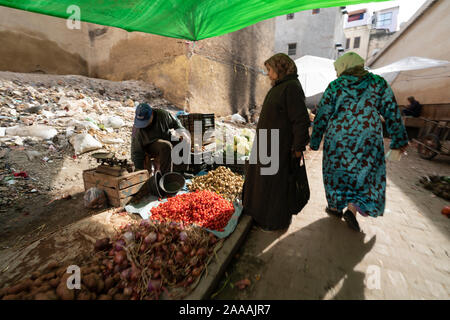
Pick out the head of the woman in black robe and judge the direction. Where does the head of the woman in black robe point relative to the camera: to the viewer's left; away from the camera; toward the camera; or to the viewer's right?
to the viewer's left

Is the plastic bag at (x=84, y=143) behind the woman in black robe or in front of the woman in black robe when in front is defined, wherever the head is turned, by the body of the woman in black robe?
in front

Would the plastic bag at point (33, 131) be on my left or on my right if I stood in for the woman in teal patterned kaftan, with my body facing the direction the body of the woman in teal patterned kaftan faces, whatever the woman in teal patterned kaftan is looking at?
on my left

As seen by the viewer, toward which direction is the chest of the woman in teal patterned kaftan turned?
away from the camera

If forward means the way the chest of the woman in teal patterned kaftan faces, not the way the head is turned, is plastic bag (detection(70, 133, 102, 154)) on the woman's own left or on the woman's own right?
on the woman's own left

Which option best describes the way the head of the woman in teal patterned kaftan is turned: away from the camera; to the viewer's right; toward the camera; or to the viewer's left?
away from the camera

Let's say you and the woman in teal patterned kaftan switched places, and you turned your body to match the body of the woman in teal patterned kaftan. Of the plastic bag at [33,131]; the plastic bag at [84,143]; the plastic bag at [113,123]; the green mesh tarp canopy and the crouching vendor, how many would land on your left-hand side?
5

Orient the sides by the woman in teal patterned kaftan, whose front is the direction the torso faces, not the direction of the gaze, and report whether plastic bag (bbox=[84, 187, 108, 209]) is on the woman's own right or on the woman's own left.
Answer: on the woman's own left
